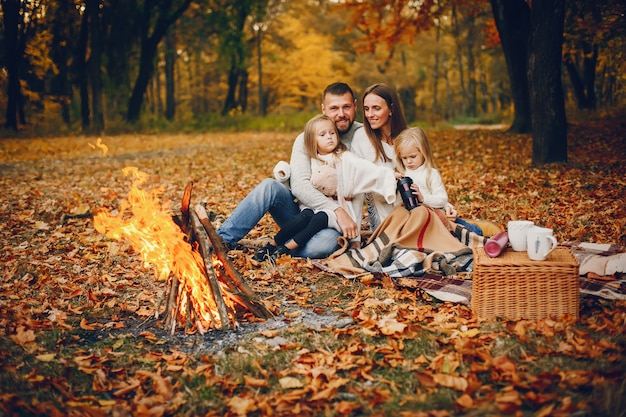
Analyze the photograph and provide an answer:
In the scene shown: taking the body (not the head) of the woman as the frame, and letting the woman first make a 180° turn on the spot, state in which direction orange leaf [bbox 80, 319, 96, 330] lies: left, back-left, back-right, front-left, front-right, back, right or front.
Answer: back

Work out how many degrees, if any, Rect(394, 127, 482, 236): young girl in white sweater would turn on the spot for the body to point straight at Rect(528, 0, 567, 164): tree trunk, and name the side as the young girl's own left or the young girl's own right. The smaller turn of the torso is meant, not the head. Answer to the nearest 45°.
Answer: approximately 135° to the young girl's own right

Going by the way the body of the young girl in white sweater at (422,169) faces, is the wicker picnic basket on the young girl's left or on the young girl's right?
on the young girl's left

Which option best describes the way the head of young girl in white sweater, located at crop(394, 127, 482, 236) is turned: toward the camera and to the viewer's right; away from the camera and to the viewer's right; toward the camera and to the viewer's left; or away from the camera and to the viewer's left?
toward the camera and to the viewer's left

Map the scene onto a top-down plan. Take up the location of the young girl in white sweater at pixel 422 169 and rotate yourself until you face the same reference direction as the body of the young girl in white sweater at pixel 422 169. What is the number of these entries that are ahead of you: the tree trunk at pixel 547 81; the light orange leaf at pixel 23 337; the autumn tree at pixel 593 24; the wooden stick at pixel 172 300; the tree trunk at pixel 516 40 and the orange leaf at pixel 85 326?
3

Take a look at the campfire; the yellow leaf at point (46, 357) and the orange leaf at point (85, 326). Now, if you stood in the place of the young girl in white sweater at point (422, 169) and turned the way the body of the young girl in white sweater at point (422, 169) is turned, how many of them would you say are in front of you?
3

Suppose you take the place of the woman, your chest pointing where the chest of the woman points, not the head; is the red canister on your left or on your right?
on your left

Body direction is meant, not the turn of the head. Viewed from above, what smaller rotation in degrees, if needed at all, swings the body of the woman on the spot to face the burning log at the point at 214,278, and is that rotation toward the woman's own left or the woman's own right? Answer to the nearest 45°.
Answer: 0° — they already face it

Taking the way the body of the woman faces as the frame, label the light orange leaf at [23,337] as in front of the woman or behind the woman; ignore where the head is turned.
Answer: in front

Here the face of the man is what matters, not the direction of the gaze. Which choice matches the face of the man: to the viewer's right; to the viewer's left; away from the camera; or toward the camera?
toward the camera

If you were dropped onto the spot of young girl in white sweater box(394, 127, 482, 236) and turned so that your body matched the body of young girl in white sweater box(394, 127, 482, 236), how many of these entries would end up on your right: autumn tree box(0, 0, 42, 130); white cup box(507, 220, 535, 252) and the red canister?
1

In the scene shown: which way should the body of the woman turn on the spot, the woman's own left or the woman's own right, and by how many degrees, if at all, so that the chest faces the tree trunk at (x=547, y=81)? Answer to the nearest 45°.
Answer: approximately 180°
